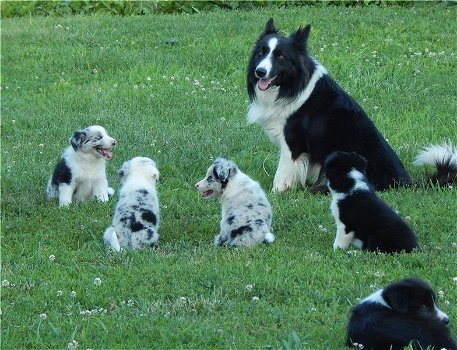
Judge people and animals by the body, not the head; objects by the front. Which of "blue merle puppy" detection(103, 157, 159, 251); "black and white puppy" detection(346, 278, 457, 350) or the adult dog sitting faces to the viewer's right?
the black and white puppy

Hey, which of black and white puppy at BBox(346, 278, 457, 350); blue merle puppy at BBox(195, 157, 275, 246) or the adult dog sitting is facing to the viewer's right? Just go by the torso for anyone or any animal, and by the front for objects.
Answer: the black and white puppy

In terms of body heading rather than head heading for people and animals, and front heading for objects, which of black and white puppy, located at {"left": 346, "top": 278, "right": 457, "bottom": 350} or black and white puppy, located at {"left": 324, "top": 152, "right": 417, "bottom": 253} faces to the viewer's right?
black and white puppy, located at {"left": 346, "top": 278, "right": 457, "bottom": 350}

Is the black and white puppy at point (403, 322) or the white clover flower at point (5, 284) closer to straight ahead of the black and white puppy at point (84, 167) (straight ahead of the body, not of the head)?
the black and white puppy

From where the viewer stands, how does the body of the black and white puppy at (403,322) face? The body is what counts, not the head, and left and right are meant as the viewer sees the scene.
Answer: facing to the right of the viewer

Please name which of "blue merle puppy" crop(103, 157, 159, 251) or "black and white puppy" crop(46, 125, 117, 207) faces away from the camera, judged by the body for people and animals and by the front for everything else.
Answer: the blue merle puppy

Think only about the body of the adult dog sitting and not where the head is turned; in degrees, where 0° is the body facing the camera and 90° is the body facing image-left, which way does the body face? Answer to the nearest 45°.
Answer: approximately 45°

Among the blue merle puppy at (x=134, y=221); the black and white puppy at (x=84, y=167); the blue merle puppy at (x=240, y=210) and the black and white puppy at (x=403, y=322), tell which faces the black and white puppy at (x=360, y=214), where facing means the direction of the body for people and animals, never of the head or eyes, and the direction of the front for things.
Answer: the black and white puppy at (x=84, y=167)

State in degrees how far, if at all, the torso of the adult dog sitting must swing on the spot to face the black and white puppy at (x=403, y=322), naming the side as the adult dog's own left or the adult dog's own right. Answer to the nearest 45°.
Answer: approximately 45° to the adult dog's own left

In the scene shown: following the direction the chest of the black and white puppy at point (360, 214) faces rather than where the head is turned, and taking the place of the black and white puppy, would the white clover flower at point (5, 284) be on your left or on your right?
on your left

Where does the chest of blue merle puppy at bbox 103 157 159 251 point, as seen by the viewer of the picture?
away from the camera

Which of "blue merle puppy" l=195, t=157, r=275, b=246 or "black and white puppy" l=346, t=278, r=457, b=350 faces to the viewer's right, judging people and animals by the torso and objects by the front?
the black and white puppy
